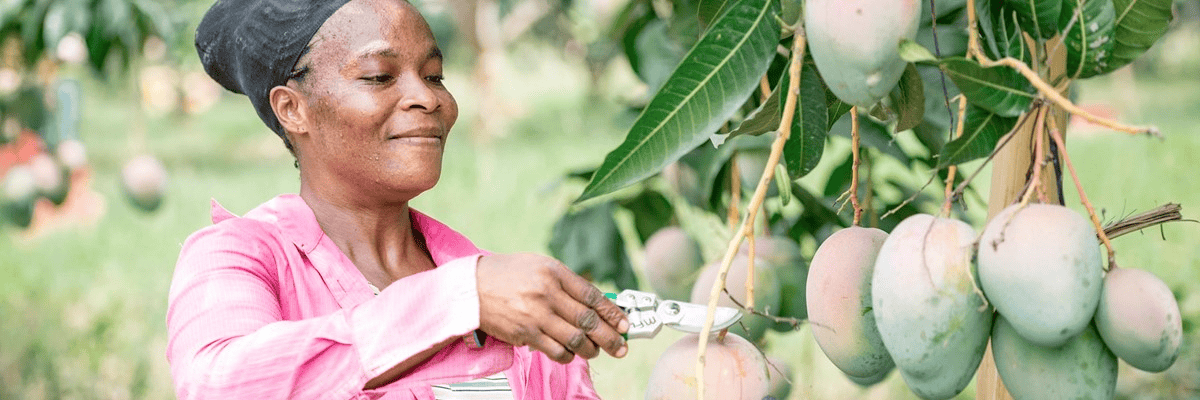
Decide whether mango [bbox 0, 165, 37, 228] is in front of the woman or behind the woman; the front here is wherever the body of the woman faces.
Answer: behind

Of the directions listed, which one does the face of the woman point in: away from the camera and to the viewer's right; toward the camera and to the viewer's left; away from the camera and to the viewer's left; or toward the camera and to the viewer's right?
toward the camera and to the viewer's right

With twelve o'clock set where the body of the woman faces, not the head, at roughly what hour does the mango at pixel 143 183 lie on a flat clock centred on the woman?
The mango is roughly at 7 o'clock from the woman.

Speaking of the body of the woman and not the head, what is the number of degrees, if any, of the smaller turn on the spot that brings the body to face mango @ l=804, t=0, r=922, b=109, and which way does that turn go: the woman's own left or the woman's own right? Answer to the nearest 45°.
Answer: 0° — they already face it

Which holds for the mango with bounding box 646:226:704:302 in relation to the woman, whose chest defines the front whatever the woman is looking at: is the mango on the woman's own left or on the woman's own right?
on the woman's own left

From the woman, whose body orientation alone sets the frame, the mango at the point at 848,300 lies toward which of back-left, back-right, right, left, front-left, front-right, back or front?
front

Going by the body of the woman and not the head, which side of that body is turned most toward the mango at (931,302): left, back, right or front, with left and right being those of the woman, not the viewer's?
front

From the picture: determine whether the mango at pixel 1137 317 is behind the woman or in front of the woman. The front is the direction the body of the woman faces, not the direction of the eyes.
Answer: in front

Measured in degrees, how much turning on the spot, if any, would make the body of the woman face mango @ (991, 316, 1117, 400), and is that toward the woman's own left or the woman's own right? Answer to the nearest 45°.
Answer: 0° — they already face it

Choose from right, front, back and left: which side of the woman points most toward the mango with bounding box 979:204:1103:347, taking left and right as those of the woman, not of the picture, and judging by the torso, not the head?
front
